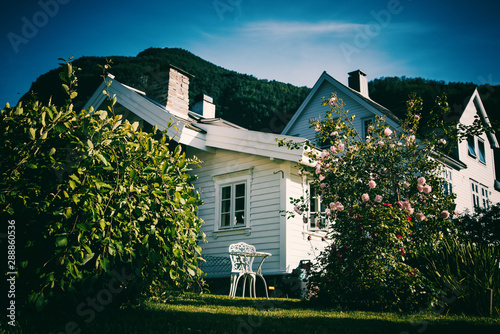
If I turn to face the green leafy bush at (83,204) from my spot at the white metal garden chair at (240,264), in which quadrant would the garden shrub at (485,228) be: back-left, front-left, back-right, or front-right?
back-left

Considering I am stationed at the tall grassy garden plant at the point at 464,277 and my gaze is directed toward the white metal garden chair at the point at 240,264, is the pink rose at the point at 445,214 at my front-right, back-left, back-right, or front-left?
front-right

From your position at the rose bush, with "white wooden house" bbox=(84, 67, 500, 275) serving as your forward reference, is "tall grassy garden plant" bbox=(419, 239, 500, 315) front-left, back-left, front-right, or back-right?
back-right

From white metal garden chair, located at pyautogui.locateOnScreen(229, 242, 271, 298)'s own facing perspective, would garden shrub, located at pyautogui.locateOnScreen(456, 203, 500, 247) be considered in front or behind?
in front

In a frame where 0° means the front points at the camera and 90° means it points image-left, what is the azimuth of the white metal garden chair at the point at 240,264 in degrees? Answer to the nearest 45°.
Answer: approximately 225°

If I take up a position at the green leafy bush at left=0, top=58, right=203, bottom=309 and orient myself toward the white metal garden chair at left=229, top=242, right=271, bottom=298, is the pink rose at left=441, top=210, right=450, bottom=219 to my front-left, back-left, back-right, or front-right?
front-right
